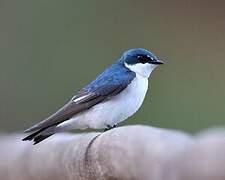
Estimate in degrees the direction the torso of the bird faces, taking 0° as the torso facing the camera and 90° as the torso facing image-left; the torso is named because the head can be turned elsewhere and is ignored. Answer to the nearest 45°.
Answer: approximately 270°
